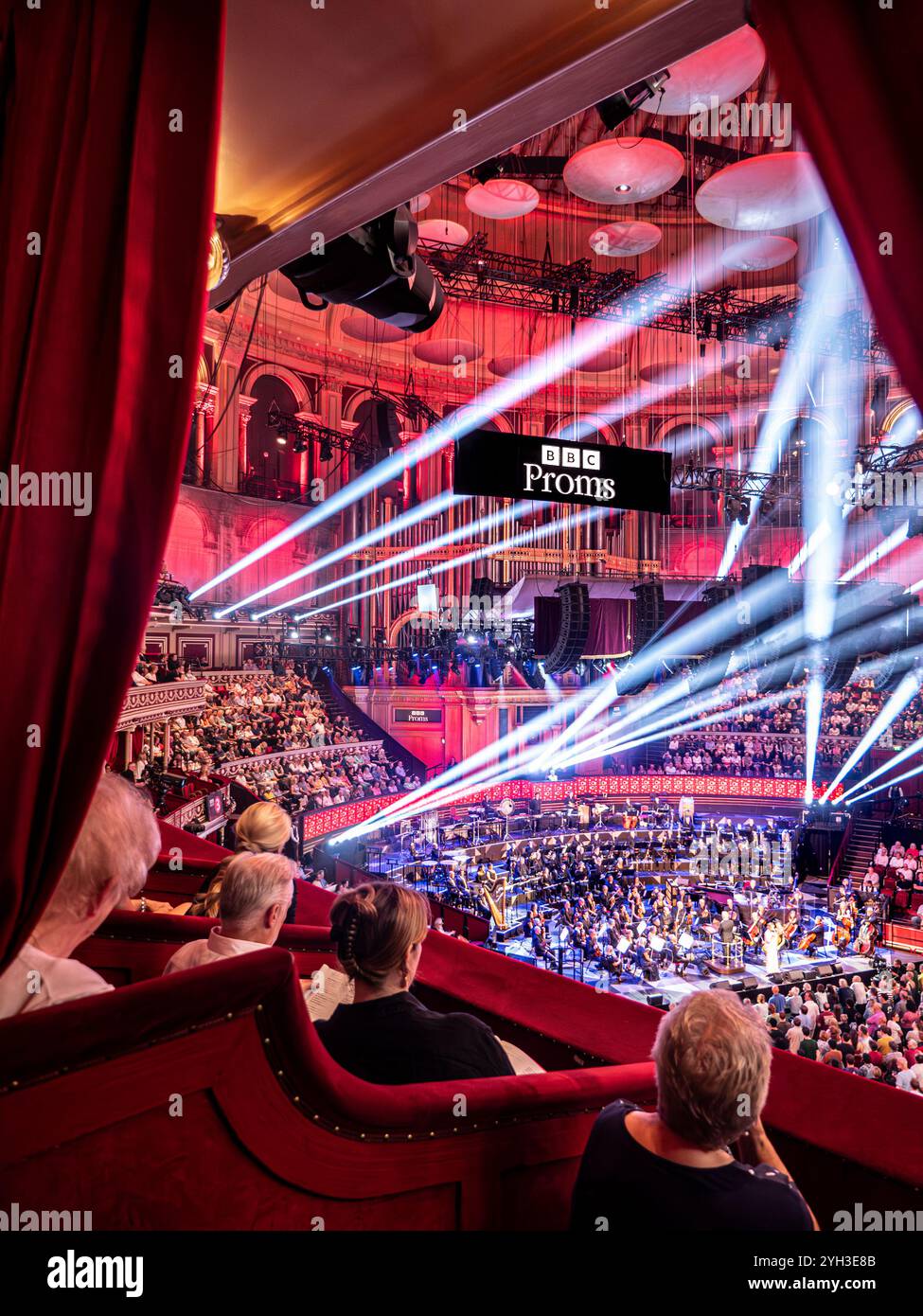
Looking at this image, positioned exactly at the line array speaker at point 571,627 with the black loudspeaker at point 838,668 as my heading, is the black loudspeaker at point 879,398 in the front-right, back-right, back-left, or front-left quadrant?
front-left

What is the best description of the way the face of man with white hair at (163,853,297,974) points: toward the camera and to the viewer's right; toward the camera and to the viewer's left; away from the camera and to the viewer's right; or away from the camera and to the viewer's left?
away from the camera and to the viewer's right

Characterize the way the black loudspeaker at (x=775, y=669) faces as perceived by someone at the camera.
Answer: facing the viewer and to the right of the viewer

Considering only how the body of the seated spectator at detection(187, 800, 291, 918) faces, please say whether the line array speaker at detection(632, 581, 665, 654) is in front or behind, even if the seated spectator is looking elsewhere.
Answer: in front

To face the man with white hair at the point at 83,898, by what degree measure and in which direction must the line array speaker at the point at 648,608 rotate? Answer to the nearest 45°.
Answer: approximately 45° to its right

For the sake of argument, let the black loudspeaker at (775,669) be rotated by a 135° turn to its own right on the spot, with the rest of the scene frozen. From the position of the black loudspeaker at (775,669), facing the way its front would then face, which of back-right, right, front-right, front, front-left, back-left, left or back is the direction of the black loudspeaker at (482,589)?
left

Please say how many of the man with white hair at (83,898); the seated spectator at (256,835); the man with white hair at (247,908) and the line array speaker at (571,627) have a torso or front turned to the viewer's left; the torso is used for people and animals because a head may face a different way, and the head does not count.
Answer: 0

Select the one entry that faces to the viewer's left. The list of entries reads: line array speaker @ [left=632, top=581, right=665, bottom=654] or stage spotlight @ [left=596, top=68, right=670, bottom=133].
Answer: the stage spotlight

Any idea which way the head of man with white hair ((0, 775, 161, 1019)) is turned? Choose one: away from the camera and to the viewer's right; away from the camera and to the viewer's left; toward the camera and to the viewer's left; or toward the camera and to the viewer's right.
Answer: away from the camera and to the viewer's right

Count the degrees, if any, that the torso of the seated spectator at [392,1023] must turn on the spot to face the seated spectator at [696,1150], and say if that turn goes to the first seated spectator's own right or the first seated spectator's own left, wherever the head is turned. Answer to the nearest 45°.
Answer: approximately 90° to the first seated spectator's own right

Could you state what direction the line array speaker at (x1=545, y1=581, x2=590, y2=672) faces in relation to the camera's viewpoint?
facing the viewer and to the right of the viewer
